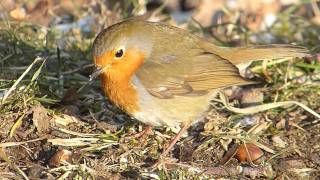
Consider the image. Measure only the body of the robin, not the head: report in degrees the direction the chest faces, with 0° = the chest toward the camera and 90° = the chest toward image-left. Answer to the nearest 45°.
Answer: approximately 90°

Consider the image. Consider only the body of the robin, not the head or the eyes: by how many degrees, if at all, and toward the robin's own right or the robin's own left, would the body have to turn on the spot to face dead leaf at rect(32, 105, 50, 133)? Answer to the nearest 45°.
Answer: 0° — it already faces it

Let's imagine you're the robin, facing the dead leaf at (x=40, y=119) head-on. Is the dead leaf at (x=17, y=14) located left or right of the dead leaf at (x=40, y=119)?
right
